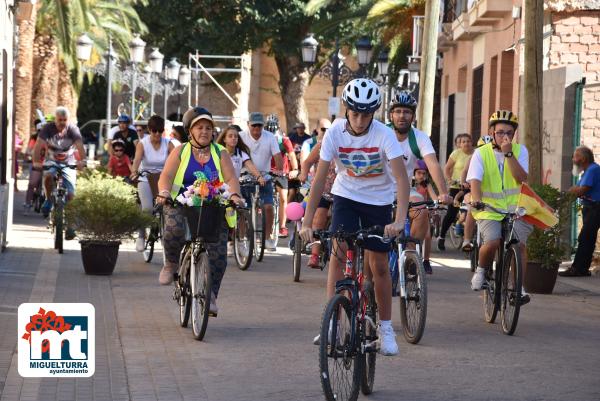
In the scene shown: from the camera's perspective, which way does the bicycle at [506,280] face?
toward the camera

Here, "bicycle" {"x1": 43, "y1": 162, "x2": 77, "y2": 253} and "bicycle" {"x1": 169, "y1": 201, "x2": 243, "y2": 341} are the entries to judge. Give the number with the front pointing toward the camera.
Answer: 2

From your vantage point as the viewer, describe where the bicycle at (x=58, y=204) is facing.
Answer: facing the viewer

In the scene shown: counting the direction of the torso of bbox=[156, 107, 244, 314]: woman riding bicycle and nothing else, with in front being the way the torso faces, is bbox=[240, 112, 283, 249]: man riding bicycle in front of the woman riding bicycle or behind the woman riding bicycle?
behind

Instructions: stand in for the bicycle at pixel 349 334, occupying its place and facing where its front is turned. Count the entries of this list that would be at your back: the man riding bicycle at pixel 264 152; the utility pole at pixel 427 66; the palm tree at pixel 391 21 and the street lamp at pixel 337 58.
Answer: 4

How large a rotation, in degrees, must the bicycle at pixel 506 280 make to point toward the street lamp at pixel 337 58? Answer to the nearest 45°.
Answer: approximately 180°

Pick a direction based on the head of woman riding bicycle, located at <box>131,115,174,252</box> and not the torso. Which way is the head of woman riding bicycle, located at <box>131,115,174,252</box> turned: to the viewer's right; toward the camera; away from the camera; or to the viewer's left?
toward the camera

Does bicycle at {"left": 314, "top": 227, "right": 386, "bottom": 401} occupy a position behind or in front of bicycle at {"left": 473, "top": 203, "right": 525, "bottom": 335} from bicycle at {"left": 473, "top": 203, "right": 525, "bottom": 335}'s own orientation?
in front

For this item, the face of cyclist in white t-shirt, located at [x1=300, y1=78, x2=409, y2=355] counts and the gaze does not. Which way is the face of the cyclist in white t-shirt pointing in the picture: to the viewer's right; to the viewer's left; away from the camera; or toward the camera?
toward the camera

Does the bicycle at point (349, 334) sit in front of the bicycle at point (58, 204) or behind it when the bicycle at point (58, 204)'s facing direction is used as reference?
in front

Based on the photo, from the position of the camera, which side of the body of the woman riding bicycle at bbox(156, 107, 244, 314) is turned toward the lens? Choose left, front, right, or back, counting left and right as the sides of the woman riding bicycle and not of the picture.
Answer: front

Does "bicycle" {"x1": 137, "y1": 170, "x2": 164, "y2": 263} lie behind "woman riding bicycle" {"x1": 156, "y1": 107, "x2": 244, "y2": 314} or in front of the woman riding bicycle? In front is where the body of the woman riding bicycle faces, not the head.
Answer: behind

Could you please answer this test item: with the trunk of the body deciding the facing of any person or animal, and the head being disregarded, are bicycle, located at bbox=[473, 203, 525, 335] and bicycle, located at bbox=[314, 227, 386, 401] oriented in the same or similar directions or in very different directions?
same or similar directions

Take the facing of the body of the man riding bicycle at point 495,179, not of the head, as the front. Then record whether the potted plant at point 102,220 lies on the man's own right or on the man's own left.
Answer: on the man's own right

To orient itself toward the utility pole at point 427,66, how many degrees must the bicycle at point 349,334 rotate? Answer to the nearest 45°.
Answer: approximately 180°

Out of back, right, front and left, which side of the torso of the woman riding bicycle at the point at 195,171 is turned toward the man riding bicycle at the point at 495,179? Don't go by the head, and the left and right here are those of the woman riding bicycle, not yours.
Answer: left
